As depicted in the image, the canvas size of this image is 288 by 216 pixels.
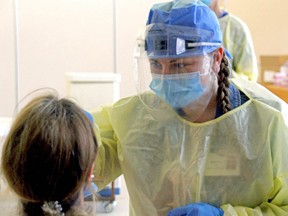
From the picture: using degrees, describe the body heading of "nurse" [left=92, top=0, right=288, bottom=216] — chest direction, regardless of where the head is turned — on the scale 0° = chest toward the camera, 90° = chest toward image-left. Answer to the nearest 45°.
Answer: approximately 45°
